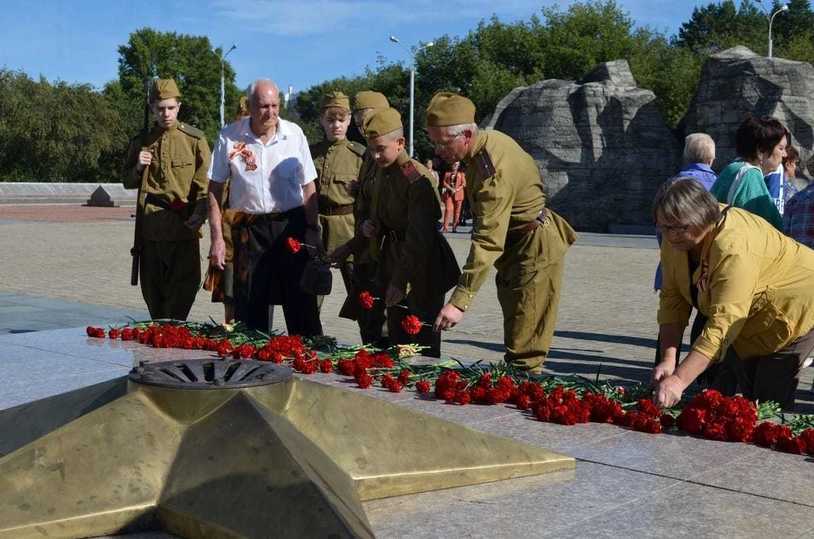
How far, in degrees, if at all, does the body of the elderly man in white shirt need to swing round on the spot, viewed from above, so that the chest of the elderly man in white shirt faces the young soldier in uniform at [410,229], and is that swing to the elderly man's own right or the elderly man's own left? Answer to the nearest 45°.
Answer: approximately 45° to the elderly man's own left

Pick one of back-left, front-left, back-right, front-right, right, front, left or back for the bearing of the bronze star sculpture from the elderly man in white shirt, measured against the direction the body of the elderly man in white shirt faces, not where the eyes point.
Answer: front

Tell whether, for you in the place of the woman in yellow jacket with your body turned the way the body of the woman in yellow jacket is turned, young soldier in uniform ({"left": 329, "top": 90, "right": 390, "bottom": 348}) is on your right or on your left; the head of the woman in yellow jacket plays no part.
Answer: on your right

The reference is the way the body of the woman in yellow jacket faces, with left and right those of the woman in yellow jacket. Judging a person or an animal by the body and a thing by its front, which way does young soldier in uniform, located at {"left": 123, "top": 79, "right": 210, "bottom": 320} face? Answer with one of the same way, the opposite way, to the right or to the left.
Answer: to the left

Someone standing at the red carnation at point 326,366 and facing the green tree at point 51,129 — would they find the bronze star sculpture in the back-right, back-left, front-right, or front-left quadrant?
back-left

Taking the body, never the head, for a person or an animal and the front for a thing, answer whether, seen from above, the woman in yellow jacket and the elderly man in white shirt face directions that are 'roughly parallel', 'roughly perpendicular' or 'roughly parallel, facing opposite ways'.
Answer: roughly perpendicular

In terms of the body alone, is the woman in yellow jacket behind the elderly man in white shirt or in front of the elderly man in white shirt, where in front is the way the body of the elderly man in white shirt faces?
in front

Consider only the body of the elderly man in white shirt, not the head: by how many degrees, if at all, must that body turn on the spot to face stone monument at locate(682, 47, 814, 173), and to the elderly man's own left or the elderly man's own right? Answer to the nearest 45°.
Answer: approximately 135° to the elderly man's own left

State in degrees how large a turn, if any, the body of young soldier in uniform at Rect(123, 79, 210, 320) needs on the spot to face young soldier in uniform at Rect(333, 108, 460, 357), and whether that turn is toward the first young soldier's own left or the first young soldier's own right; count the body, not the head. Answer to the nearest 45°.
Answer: approximately 45° to the first young soldier's own left

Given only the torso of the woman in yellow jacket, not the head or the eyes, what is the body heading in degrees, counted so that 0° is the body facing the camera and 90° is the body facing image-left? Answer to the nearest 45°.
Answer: approximately 45°

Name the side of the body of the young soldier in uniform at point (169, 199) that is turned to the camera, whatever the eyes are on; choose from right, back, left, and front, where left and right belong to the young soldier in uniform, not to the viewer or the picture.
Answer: front

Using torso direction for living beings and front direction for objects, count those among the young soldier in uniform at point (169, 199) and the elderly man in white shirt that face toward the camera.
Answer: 2

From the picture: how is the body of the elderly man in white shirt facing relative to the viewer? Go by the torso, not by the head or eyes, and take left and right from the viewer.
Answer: facing the viewer
